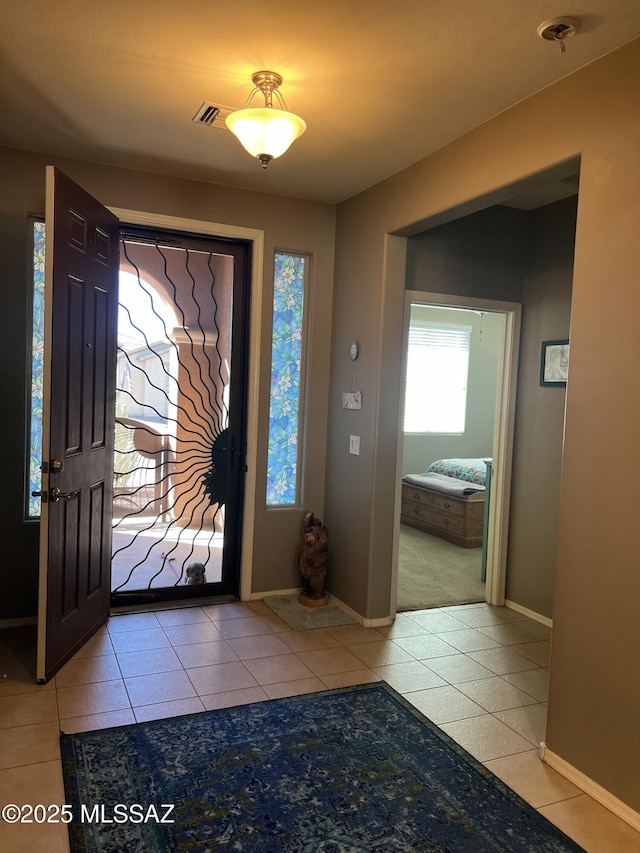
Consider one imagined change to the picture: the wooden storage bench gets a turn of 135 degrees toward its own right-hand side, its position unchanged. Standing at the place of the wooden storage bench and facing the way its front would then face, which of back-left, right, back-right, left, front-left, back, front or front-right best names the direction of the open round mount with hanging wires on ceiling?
back

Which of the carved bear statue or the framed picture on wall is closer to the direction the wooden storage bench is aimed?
the carved bear statue

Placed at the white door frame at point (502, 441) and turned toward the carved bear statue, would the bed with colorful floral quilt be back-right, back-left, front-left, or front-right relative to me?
back-right

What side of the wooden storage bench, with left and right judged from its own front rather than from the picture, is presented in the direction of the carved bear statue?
front

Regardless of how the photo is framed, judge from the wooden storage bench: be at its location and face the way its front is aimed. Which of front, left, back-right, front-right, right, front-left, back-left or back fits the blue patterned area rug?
front-left

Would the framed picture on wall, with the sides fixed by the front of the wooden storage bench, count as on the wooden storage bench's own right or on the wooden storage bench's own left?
on the wooden storage bench's own left

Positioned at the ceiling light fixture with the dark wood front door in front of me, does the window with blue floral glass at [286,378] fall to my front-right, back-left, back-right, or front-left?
front-right

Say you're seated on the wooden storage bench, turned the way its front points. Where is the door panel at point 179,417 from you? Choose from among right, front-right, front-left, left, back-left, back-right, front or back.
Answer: front

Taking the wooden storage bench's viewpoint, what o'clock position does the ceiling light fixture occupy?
The ceiling light fixture is roughly at 11 o'clock from the wooden storage bench.

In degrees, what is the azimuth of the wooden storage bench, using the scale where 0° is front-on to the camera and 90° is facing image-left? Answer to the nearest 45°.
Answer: approximately 45°

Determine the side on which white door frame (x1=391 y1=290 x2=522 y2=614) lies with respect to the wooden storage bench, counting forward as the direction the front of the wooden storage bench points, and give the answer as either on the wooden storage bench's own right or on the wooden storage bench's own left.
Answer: on the wooden storage bench's own left

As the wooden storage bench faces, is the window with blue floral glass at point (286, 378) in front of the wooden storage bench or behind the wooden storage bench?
in front
